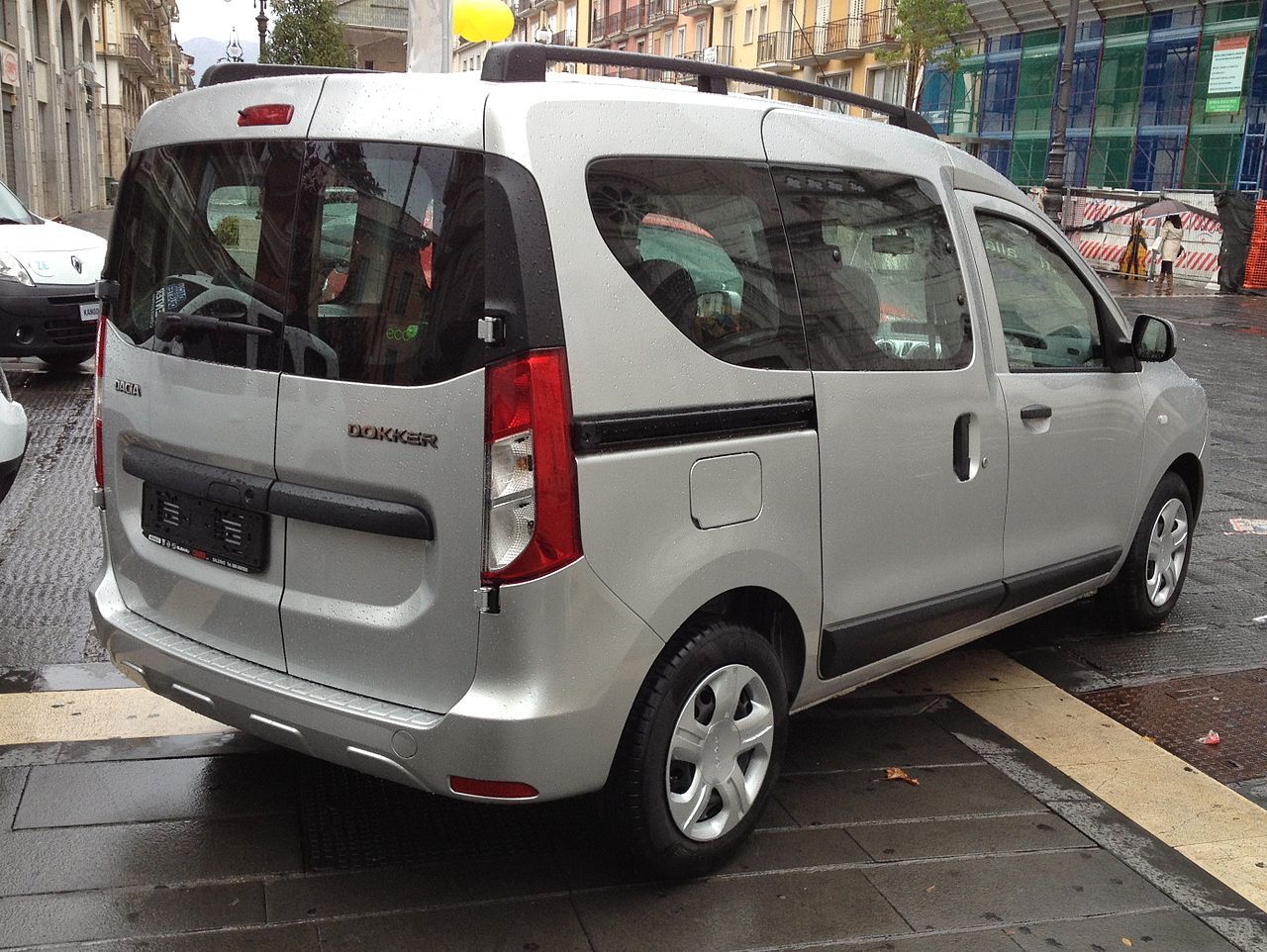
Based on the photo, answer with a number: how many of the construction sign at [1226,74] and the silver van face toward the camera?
1

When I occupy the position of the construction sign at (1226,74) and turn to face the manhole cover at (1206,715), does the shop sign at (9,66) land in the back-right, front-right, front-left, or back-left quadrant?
front-right

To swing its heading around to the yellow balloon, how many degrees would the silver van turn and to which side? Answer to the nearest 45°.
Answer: approximately 45° to its left

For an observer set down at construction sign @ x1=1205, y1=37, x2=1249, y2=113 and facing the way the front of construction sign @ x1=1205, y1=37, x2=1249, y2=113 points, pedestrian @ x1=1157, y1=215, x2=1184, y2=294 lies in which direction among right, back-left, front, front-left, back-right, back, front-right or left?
front

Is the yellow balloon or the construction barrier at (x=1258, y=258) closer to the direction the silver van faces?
the construction barrier

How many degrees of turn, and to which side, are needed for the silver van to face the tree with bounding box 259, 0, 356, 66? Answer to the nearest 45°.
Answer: approximately 45° to its left

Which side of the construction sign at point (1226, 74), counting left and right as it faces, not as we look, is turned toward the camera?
front

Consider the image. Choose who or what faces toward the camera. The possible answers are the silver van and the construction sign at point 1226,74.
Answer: the construction sign

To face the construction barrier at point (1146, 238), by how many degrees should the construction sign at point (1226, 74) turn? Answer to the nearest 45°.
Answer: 0° — it already faces it

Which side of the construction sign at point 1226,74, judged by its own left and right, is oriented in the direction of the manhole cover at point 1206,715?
front

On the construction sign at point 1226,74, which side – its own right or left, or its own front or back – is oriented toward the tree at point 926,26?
right

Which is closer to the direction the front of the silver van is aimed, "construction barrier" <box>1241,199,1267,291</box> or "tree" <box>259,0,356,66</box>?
the construction barrier

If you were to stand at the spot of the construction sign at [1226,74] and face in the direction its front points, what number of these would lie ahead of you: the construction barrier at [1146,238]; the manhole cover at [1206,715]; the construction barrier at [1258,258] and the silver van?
4

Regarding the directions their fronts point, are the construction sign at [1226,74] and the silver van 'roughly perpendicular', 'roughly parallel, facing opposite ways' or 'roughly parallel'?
roughly parallel, facing opposite ways

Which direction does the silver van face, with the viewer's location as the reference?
facing away from the viewer and to the right of the viewer
